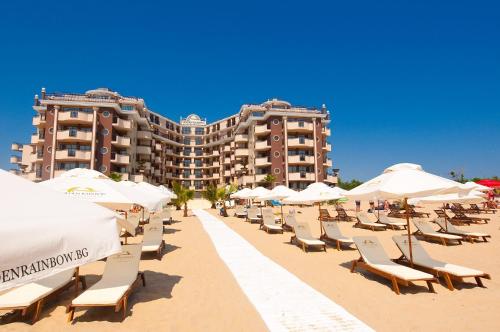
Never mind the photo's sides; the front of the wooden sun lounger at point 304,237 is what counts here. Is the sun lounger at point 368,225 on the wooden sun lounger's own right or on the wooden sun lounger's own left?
on the wooden sun lounger's own left

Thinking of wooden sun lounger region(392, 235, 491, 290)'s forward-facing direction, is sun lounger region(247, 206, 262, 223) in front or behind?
behind

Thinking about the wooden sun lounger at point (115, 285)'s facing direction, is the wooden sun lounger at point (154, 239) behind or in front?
behind

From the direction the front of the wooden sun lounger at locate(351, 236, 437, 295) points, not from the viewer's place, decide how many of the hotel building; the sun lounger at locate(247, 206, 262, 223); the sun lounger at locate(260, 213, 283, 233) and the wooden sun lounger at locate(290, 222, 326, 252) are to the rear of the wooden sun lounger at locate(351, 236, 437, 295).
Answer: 4

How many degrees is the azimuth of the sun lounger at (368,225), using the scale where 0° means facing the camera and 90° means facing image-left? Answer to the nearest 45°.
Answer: approximately 315°

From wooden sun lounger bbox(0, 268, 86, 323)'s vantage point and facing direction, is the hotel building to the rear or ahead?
to the rear

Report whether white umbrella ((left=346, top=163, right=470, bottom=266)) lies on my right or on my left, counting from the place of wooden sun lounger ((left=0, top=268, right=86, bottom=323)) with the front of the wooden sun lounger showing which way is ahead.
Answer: on my left

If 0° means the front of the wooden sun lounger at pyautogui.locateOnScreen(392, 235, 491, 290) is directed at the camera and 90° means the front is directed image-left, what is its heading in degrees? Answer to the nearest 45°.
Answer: approximately 315°

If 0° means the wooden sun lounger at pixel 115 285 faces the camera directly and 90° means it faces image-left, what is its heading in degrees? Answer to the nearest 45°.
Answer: approximately 45°

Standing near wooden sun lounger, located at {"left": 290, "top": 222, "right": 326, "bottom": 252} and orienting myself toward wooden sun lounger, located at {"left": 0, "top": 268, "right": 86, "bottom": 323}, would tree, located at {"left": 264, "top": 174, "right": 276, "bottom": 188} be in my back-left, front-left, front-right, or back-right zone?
back-right
